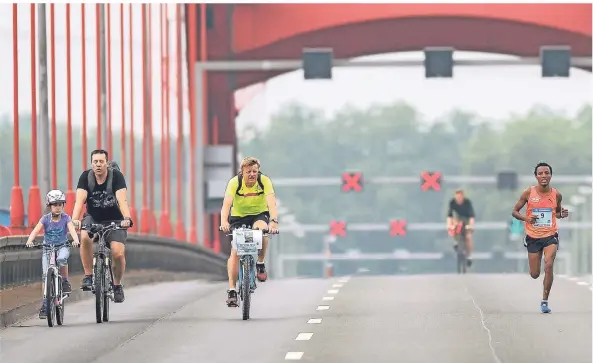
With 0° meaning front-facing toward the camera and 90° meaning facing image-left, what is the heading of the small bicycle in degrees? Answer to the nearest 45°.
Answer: approximately 0°

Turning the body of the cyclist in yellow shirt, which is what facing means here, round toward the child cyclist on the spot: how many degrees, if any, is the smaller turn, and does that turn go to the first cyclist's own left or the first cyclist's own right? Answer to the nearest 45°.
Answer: approximately 90° to the first cyclist's own right

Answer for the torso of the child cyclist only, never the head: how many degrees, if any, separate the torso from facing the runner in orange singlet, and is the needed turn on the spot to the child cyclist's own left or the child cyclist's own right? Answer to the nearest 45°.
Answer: approximately 90° to the child cyclist's own left

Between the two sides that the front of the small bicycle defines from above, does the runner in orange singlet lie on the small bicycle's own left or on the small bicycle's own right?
on the small bicycle's own left

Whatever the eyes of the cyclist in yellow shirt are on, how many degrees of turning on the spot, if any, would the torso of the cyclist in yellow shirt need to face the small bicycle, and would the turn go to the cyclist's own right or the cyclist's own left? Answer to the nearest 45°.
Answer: approximately 90° to the cyclist's own right

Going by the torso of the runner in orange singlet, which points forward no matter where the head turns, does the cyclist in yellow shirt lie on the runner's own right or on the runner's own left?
on the runner's own right

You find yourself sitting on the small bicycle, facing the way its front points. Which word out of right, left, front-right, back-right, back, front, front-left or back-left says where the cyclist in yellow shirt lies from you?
left
